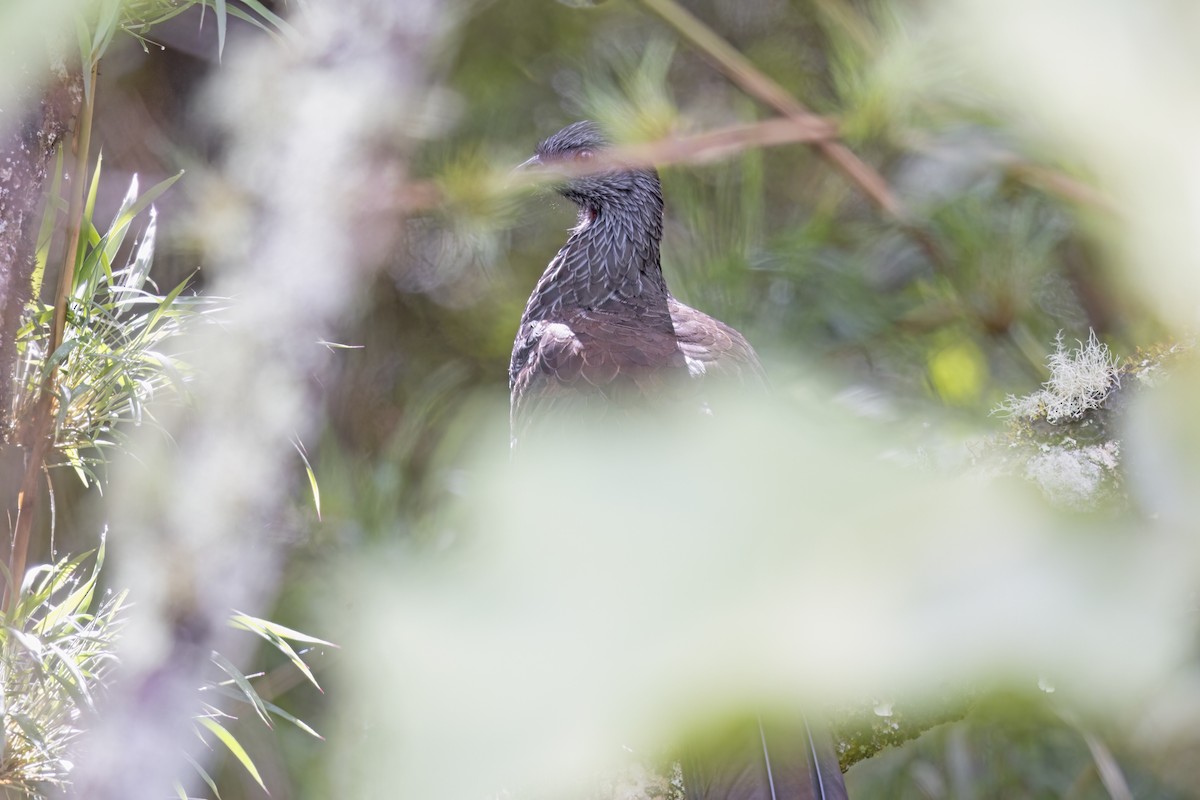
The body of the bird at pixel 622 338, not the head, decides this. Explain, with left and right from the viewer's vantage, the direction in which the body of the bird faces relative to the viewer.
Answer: facing away from the viewer and to the left of the viewer
